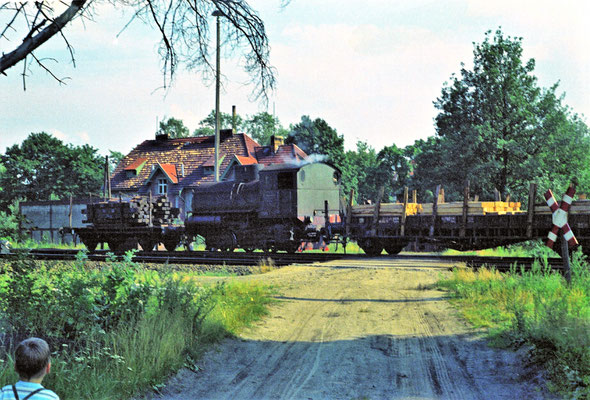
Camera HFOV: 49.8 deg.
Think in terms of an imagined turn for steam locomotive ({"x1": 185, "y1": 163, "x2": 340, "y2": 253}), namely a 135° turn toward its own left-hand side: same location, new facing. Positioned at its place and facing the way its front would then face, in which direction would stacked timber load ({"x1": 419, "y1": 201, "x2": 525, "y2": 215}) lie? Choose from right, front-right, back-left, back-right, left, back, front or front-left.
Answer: front-left

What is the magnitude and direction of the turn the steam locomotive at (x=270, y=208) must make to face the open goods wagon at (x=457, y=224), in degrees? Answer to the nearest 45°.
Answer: approximately 180°

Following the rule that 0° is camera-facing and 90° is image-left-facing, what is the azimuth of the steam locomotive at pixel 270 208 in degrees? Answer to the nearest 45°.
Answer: approximately 135°

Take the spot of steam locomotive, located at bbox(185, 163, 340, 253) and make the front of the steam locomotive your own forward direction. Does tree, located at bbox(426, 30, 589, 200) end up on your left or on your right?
on your right

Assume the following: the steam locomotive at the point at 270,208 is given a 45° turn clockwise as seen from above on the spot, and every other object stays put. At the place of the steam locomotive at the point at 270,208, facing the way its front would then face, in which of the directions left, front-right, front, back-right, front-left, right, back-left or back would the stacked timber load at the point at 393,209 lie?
back-right

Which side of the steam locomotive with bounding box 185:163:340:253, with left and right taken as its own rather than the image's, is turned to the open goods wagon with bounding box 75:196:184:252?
front
